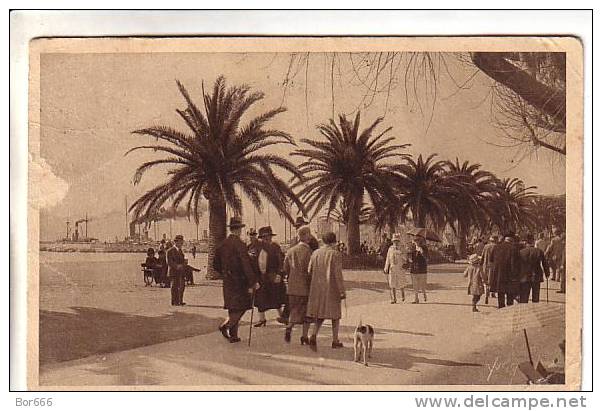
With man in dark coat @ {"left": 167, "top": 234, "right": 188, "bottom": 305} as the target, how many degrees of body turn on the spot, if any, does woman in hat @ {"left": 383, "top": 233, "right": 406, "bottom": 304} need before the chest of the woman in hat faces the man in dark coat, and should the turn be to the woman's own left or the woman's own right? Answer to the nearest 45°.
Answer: approximately 90° to the woman's own right

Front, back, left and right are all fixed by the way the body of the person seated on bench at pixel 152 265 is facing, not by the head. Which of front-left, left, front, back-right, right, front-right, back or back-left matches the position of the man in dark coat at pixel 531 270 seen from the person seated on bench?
front-left

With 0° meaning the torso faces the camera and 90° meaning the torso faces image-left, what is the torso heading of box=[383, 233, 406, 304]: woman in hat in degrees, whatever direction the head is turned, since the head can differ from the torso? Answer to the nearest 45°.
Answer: approximately 0°

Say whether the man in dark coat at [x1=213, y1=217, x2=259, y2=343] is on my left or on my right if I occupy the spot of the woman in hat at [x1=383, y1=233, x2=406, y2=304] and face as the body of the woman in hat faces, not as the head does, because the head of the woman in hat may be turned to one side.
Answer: on my right

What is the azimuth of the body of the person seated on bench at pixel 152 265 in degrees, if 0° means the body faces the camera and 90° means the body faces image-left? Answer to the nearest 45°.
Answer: approximately 315°
